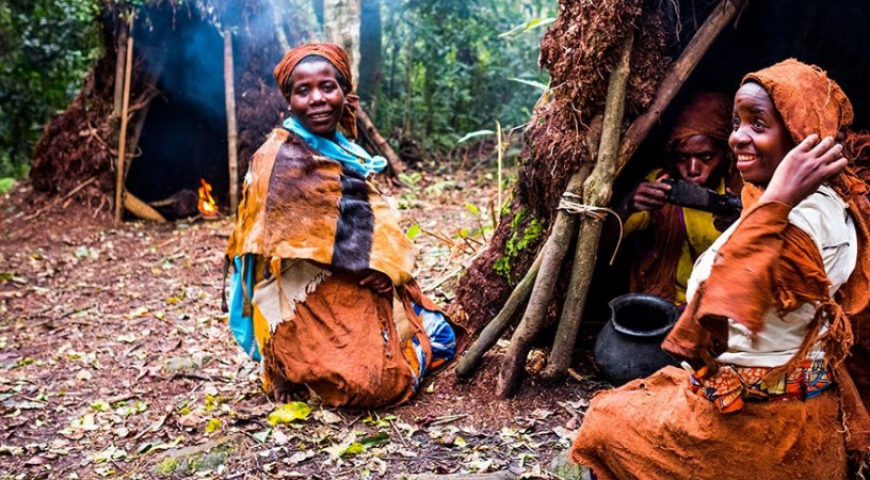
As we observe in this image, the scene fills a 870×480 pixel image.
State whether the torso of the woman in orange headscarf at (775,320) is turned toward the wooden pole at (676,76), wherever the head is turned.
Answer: no

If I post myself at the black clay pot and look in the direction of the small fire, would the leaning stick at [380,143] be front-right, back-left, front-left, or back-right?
front-right

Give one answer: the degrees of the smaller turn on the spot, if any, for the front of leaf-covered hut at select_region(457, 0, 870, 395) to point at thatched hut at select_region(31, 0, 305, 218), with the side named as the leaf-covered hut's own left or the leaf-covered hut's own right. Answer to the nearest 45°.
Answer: approximately 135° to the leaf-covered hut's own right

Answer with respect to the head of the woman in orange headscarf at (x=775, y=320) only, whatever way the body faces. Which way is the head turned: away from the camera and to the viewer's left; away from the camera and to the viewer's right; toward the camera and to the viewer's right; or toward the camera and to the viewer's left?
toward the camera and to the viewer's left

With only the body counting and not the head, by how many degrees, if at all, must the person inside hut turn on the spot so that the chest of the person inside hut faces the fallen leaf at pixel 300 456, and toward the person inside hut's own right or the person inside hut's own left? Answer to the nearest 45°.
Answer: approximately 45° to the person inside hut's own right

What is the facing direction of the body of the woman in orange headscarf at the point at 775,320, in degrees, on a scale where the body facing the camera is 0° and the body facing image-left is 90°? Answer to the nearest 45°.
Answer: approximately 90°

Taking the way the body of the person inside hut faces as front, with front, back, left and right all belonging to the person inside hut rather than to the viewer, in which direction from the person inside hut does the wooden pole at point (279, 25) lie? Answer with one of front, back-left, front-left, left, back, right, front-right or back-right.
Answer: back-right

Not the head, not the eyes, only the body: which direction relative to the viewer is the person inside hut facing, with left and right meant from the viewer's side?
facing the viewer

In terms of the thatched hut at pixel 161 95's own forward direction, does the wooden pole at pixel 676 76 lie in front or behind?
in front

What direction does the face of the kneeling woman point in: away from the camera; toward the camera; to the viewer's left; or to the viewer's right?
toward the camera

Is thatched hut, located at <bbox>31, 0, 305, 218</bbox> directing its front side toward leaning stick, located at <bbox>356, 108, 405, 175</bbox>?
no

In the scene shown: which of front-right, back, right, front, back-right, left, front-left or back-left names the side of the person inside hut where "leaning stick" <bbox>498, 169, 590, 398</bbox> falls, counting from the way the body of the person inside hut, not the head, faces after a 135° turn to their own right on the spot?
left

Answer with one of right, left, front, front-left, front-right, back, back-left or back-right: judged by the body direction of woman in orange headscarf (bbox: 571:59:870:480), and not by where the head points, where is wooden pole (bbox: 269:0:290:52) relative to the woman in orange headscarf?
front-right

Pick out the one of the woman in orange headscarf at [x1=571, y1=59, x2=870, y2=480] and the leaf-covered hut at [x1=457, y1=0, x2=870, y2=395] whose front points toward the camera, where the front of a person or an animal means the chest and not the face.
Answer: the leaf-covered hut

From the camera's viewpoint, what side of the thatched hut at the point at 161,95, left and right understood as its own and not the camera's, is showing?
front
